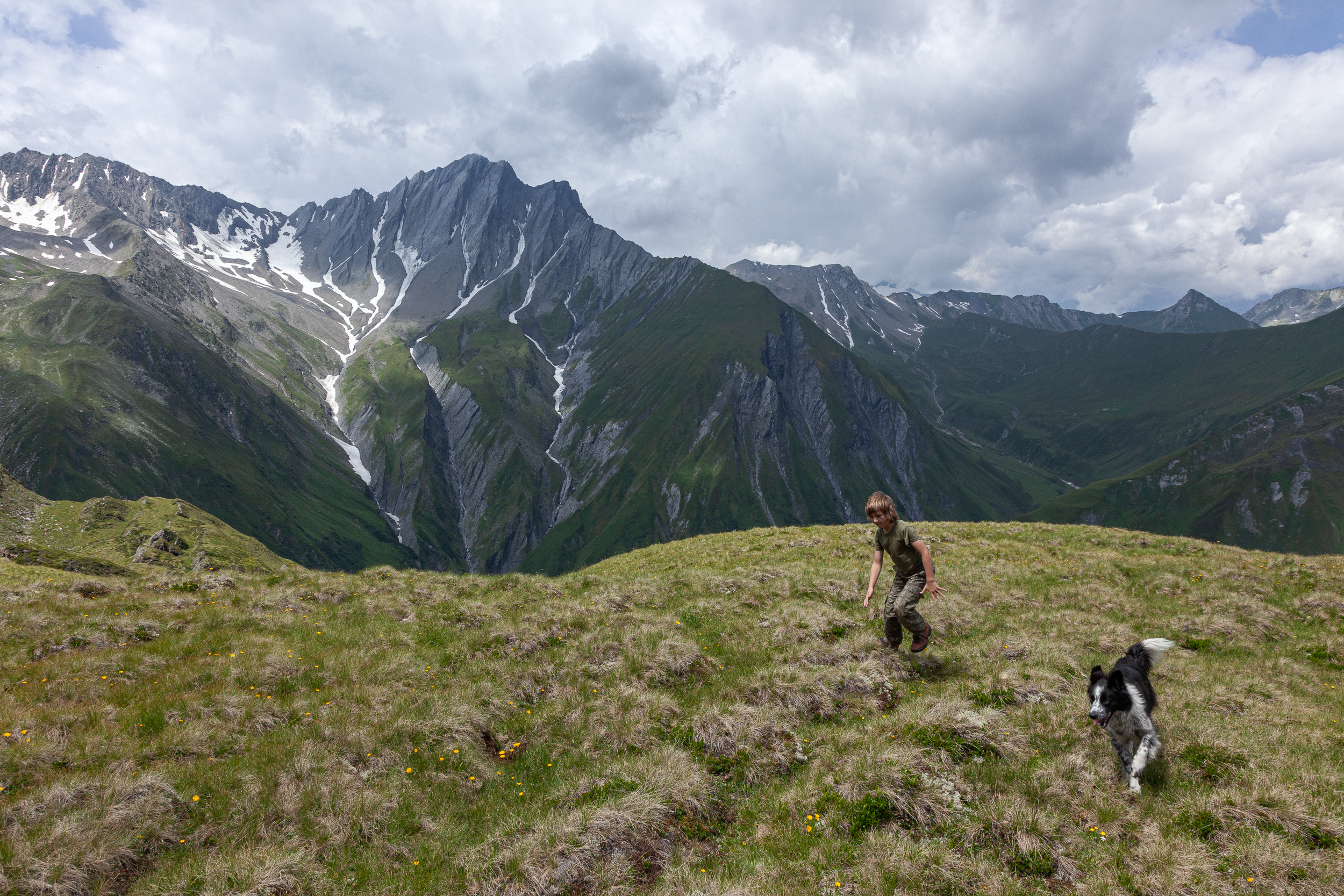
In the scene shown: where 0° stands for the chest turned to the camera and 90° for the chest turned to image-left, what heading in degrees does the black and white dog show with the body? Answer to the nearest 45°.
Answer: approximately 45°

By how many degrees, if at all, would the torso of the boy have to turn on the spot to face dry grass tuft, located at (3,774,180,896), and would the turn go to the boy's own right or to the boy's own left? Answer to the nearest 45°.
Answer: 0° — they already face it

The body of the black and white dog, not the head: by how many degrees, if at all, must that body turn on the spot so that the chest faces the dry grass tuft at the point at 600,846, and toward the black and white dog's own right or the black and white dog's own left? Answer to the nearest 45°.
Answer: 0° — it already faces it

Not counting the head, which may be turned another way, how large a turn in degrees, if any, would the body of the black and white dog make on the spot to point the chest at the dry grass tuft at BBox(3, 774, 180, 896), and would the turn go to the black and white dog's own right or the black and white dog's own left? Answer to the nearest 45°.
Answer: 0° — it already faces it

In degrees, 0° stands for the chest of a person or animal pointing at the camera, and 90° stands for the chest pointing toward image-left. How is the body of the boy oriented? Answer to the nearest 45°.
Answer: approximately 45°

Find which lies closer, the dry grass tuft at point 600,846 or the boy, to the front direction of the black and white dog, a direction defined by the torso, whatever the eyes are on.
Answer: the dry grass tuft
